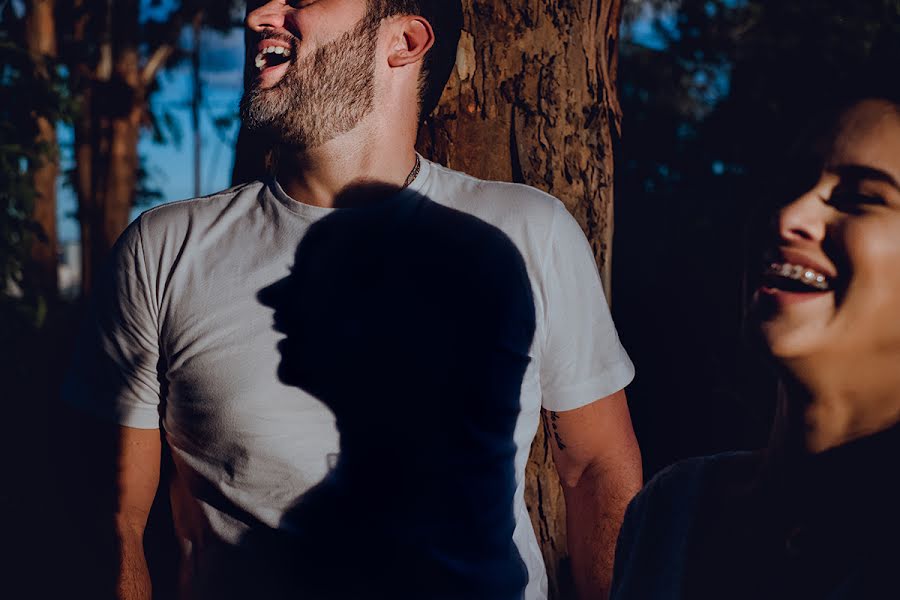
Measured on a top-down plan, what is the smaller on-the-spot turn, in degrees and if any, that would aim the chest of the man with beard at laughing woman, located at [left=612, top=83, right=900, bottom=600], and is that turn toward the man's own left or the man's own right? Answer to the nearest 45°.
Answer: approximately 45° to the man's own left

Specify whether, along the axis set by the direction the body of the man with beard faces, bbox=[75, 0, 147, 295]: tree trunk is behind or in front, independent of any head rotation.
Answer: behind

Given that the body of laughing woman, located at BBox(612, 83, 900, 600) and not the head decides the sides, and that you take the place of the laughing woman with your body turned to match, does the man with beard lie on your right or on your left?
on your right

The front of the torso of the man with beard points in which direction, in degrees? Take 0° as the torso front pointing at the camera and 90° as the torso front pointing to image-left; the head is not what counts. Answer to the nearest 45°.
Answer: approximately 0°

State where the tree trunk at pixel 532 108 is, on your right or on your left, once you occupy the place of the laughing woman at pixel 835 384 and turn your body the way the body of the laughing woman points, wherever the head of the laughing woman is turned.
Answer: on your right

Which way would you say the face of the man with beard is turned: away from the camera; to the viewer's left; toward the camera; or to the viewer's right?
to the viewer's left

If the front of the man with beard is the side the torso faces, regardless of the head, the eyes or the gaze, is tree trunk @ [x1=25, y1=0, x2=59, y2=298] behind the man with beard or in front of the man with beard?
behind
